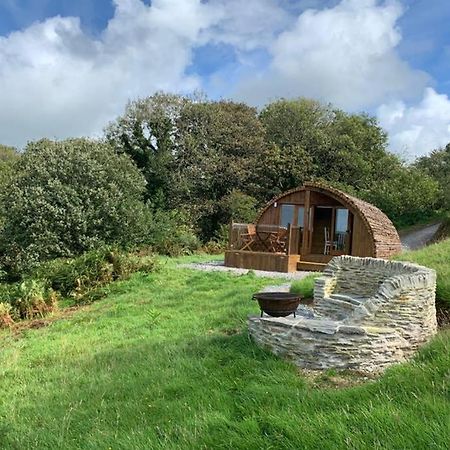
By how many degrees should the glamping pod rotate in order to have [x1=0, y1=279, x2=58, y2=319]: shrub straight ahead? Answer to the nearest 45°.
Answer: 0° — it already faces it

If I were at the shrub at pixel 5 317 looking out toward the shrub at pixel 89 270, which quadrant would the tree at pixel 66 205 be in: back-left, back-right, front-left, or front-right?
front-left

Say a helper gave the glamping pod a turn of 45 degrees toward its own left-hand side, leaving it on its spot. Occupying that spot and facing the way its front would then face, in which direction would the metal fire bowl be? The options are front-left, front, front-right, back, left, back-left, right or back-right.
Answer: front

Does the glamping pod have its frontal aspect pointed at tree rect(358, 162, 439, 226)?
no

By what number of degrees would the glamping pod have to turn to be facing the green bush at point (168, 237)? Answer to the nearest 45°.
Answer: approximately 90° to its right

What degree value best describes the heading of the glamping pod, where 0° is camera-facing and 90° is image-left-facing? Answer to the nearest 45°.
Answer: approximately 45°

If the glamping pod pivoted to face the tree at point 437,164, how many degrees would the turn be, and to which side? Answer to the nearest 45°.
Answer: approximately 180°

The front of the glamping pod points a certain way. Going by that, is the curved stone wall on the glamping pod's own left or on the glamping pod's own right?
on the glamping pod's own left

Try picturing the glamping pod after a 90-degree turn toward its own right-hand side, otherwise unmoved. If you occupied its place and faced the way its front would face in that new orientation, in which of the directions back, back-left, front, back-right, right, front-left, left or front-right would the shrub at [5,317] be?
left

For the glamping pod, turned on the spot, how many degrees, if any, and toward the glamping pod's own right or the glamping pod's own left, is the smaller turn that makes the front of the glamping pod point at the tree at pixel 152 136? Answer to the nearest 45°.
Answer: approximately 90° to the glamping pod's own right

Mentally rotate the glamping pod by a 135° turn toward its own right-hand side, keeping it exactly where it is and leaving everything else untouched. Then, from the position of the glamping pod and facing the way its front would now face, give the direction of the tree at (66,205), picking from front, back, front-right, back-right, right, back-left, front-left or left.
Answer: left

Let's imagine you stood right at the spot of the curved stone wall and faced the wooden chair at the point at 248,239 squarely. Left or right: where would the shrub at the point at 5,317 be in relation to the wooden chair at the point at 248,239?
left
